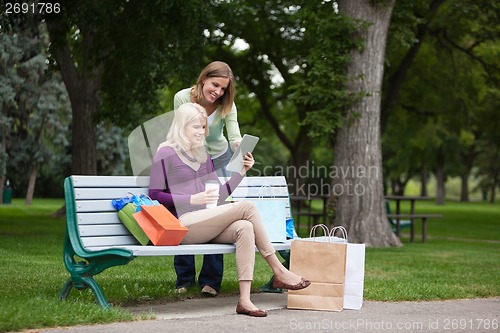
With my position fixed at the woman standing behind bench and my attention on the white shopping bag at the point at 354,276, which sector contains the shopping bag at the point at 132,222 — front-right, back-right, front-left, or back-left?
back-right

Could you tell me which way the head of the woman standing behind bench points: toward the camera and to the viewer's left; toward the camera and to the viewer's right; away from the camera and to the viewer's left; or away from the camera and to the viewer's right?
toward the camera and to the viewer's right

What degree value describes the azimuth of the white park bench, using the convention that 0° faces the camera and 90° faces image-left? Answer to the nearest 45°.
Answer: approximately 315°

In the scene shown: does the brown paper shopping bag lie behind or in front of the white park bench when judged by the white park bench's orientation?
in front

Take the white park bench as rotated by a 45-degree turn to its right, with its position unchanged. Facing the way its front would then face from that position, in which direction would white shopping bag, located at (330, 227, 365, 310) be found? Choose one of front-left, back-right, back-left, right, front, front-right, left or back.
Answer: left
